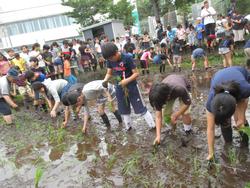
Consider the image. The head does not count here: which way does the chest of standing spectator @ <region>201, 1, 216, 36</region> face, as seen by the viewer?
toward the camera

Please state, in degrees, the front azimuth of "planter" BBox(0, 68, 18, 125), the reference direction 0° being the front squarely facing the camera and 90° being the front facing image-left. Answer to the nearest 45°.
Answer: approximately 270°

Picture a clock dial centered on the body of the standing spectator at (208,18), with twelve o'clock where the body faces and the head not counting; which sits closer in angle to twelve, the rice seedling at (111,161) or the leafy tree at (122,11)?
the rice seedling

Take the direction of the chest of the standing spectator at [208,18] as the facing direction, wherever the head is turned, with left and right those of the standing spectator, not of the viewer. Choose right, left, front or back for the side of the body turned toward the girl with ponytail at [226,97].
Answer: front

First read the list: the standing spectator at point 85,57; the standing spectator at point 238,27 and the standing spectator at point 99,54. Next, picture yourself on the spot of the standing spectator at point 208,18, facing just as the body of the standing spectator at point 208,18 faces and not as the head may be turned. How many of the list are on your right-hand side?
2
